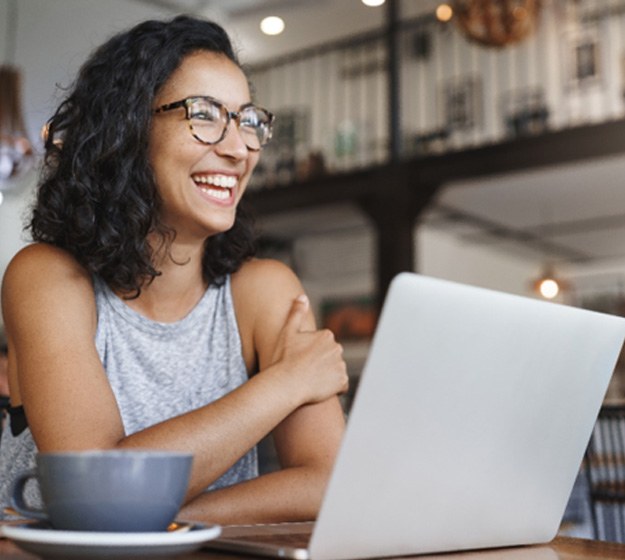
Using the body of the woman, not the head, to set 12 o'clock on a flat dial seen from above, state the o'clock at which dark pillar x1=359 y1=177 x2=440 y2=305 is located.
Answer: The dark pillar is roughly at 8 o'clock from the woman.

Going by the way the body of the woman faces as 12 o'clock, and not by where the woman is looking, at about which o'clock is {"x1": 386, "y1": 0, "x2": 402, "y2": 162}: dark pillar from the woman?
The dark pillar is roughly at 8 o'clock from the woman.

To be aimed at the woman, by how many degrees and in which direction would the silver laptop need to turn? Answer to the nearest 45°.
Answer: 0° — it already faces them

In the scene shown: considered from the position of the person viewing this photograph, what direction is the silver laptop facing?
facing away from the viewer and to the left of the viewer

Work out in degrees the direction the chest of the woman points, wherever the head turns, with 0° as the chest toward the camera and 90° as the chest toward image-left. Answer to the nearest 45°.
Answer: approximately 315°

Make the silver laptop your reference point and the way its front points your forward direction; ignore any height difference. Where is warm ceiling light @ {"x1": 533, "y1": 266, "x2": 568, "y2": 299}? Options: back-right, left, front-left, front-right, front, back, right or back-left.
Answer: front-right

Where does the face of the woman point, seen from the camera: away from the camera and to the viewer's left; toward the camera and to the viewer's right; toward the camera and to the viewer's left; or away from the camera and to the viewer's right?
toward the camera and to the viewer's right

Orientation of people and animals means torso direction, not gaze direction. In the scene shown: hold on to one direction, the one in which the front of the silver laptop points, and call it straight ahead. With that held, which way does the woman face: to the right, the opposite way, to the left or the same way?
the opposite way
